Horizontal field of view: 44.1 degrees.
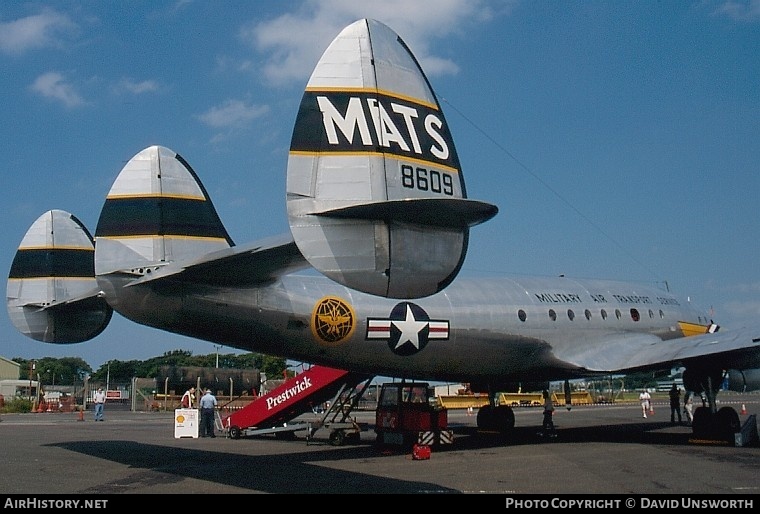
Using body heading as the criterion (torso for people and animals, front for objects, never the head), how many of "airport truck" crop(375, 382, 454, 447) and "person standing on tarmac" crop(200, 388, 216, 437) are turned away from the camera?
1

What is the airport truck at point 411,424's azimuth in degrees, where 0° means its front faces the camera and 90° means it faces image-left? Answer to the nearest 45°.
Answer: approximately 315°

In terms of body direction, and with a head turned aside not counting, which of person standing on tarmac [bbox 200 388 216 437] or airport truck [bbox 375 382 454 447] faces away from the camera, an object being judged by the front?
the person standing on tarmac

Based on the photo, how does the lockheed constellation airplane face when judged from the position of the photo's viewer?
facing away from the viewer and to the right of the viewer

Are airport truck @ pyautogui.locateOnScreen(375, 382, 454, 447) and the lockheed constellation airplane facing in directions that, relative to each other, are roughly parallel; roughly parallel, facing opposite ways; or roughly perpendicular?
roughly perpendicular

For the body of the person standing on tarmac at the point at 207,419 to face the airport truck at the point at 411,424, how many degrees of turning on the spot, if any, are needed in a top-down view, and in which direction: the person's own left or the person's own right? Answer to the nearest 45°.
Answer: approximately 135° to the person's own right

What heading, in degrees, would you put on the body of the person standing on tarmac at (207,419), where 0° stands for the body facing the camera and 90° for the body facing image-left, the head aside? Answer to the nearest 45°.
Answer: approximately 180°
